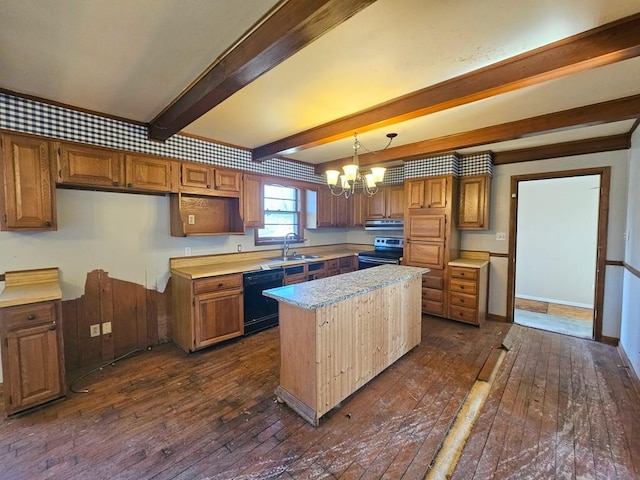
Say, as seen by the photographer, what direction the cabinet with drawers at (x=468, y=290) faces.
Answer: facing the viewer and to the left of the viewer

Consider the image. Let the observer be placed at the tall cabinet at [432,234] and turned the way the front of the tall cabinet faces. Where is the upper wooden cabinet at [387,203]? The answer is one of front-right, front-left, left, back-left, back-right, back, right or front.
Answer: right

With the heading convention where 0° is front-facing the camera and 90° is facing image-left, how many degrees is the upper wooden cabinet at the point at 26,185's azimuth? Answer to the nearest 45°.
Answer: approximately 0°

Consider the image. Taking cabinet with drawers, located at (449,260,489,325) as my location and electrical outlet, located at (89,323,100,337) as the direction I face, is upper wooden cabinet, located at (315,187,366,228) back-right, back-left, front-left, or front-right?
front-right

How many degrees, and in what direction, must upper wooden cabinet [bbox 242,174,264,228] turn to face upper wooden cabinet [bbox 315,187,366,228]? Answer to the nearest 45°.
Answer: approximately 90° to its left

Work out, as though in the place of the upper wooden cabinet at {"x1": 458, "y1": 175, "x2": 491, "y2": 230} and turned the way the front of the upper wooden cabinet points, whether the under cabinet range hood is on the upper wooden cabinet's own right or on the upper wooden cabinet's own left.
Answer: on the upper wooden cabinet's own right

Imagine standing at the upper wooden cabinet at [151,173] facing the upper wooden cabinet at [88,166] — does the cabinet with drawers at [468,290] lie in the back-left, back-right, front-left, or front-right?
back-left

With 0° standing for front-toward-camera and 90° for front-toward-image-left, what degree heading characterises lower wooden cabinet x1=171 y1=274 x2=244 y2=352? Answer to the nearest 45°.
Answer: approximately 315°

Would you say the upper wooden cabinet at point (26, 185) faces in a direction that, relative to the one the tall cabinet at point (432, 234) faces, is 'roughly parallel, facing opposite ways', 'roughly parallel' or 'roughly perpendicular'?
roughly perpendicular

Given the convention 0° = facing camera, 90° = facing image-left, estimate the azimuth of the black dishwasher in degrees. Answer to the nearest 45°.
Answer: approximately 315°

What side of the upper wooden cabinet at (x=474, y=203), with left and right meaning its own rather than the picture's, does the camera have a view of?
front
